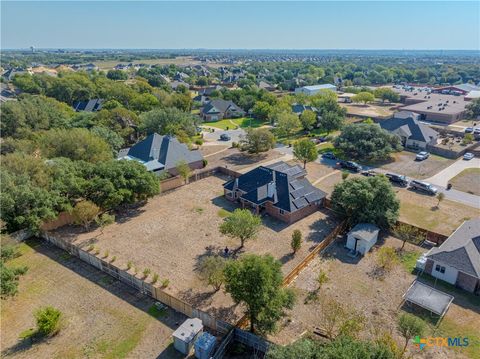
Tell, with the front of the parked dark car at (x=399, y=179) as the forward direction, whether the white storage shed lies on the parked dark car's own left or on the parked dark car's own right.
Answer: on the parked dark car's own right

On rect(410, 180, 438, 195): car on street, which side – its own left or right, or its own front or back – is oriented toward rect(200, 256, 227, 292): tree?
right

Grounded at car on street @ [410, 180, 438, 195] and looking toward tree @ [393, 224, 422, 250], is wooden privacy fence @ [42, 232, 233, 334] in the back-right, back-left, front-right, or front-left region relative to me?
front-right

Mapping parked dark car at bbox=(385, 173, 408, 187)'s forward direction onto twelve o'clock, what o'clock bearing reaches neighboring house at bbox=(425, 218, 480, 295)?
The neighboring house is roughly at 1 o'clock from the parked dark car.

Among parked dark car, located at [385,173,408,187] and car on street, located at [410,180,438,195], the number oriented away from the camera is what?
0

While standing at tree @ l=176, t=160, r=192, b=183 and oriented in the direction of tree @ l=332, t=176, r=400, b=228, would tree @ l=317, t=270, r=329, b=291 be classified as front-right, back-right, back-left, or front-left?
front-right

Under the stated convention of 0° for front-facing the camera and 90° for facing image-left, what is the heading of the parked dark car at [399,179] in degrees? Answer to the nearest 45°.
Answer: approximately 315°

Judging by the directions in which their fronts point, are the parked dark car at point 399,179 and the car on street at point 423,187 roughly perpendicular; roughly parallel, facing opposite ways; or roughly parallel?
roughly parallel
